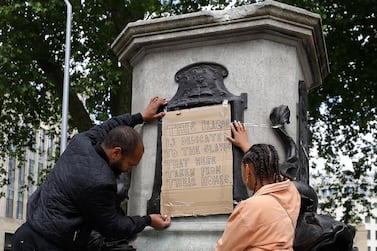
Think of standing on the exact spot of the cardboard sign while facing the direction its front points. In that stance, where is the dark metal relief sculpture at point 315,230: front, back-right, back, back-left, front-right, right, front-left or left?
front-left

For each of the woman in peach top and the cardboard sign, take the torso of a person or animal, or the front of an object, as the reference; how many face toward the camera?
1

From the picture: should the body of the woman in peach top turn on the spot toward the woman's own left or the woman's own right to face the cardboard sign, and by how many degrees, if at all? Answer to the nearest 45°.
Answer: approximately 45° to the woman's own right

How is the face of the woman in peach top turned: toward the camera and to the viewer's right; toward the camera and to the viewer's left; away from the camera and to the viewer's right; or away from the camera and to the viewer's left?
away from the camera and to the viewer's left

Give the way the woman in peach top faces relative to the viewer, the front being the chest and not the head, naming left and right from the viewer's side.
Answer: facing away from the viewer and to the left of the viewer

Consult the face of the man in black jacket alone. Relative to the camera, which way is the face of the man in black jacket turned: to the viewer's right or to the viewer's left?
to the viewer's right

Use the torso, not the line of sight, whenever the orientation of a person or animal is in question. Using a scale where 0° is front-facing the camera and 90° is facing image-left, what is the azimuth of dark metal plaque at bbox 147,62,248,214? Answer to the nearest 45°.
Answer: approximately 0°
